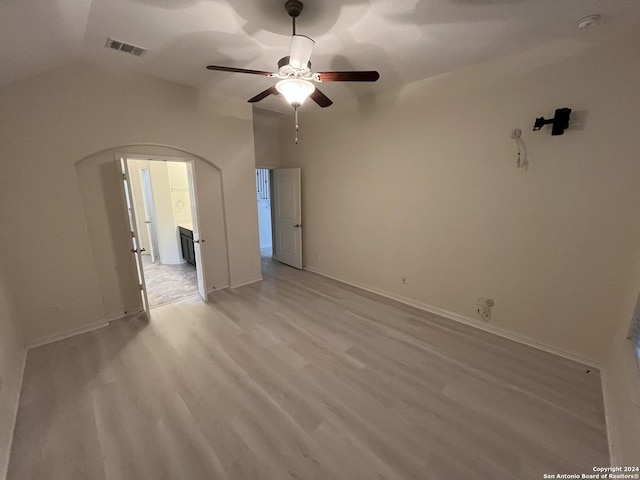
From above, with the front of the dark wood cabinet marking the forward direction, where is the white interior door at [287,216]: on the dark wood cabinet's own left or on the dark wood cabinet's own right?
on the dark wood cabinet's own left

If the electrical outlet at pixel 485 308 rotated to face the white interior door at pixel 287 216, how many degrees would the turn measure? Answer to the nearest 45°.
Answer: approximately 45° to its right

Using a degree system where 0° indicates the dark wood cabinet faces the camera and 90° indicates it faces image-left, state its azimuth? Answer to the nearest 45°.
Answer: approximately 45°

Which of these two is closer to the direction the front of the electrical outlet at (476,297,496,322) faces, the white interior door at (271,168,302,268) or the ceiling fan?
the ceiling fan

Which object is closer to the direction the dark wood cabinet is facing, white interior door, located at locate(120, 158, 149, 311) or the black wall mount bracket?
the white interior door

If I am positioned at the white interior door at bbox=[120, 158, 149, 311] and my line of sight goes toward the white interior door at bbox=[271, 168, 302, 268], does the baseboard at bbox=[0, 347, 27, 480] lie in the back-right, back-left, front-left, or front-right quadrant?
back-right

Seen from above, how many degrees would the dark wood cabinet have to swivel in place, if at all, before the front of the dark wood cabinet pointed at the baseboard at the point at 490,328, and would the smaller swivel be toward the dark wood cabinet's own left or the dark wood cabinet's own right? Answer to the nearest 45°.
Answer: approximately 90° to the dark wood cabinet's own left

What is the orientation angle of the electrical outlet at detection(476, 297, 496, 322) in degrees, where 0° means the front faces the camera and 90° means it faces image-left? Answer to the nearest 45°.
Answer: approximately 45°

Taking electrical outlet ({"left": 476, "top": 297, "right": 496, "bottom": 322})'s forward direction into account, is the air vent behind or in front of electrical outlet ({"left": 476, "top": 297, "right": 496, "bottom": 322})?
in front
